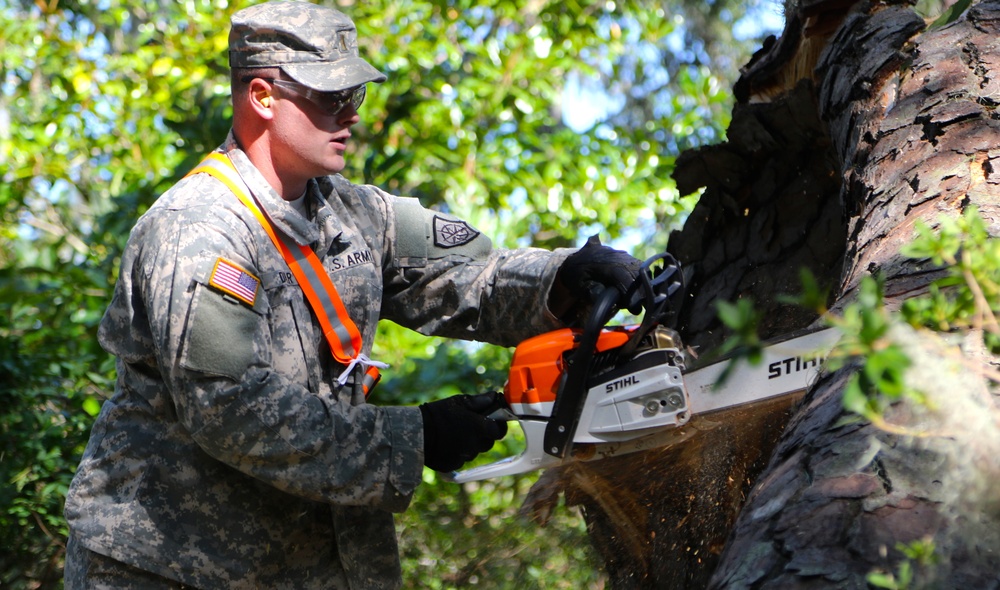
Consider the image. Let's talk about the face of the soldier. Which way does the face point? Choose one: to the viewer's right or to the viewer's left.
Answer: to the viewer's right

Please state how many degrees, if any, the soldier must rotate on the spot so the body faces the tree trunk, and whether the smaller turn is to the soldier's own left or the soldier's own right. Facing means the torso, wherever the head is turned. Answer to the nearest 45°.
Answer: approximately 45° to the soldier's own left

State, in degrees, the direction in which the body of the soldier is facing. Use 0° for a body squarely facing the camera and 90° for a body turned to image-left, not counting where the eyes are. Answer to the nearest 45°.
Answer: approximately 315°
